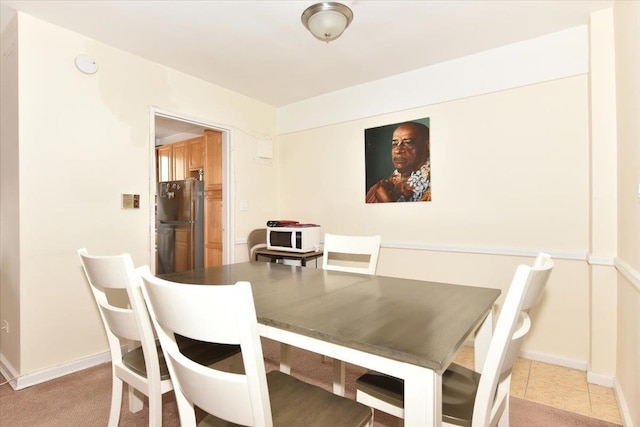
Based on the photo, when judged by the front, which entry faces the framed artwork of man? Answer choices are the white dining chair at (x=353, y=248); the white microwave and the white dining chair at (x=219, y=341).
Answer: the white dining chair at (x=219, y=341)

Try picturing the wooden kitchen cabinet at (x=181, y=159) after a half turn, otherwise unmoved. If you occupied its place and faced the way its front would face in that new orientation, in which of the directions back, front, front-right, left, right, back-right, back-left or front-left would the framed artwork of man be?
right

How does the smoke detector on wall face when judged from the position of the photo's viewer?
facing the viewer and to the right of the viewer

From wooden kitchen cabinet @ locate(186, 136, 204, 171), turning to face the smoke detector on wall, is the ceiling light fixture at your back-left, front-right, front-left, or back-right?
front-left

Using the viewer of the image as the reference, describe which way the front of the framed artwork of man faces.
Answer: facing the viewer and to the left of the viewer

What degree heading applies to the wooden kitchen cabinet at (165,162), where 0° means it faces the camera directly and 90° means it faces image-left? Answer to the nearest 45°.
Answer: approximately 45°

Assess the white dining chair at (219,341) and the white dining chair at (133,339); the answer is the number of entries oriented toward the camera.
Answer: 0

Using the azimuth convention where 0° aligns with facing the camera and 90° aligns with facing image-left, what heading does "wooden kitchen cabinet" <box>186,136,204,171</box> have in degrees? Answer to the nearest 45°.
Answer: approximately 45°

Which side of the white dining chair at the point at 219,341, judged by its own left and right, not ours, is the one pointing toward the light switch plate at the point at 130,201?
left

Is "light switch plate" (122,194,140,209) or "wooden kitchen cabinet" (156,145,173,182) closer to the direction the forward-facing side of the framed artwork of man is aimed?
the light switch plate

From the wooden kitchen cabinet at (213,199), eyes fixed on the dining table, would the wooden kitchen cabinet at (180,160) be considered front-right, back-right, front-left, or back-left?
back-right

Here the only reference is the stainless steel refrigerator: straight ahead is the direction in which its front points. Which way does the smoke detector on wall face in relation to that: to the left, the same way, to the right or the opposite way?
to the left

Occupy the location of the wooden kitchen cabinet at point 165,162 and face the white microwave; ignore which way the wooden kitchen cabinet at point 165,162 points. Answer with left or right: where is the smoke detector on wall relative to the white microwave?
right

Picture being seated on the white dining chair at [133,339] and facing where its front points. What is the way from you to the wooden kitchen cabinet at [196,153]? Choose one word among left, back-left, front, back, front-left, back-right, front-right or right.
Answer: front-left
